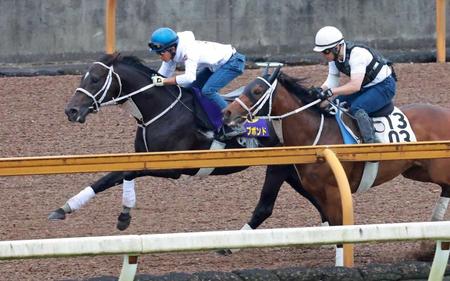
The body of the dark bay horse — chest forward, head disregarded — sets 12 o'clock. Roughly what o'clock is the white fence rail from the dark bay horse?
The white fence rail is roughly at 9 o'clock from the dark bay horse.

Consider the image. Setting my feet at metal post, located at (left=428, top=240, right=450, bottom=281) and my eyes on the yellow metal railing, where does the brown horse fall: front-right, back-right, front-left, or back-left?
front-right

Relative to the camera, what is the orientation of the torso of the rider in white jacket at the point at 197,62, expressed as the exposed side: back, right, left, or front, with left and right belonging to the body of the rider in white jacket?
left

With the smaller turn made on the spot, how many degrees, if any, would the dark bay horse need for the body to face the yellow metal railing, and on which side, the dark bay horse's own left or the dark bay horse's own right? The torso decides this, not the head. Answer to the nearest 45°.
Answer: approximately 90° to the dark bay horse's own left

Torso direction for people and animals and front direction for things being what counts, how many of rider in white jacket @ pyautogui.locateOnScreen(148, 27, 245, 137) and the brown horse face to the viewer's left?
2

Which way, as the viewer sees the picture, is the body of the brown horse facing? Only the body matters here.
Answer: to the viewer's left

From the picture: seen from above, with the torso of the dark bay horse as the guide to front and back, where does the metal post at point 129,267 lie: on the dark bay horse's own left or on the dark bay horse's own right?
on the dark bay horse's own left

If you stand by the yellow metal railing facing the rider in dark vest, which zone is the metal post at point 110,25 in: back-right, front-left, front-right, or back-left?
front-left

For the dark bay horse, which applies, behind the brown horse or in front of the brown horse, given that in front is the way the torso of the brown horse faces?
in front

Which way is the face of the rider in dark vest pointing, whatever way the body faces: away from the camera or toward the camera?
toward the camera

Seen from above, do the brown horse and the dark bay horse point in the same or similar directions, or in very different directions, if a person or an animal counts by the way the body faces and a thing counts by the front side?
same or similar directions

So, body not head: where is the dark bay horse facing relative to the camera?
to the viewer's left

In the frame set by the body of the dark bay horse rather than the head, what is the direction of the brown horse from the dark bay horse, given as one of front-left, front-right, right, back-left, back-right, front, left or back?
back-left

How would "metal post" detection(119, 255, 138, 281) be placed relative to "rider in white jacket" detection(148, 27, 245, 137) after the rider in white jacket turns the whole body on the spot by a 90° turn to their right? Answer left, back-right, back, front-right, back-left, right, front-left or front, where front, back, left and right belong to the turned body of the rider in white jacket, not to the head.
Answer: back

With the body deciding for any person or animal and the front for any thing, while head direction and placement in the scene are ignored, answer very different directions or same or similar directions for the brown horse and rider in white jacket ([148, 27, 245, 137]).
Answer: same or similar directions

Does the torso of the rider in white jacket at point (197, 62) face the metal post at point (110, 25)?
no

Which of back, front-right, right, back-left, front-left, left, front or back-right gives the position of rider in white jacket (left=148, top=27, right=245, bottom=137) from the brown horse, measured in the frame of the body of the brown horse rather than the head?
front-right

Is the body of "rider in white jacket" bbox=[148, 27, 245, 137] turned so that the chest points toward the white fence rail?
no
